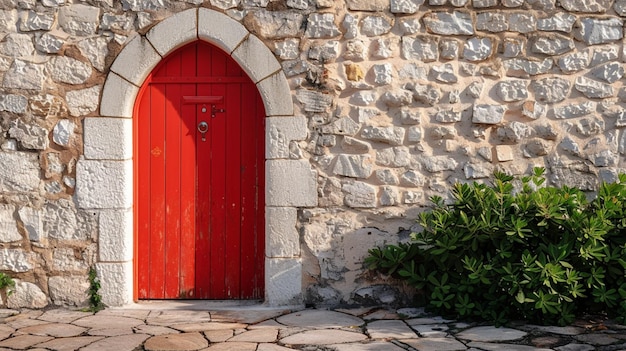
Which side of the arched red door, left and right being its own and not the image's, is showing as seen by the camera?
front

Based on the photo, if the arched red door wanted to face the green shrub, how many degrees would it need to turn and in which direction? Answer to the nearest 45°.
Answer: approximately 45° to its left

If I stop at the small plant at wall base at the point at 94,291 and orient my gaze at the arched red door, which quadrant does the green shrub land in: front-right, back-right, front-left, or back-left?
front-right

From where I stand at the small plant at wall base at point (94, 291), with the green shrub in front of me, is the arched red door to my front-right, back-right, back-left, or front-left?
front-left
